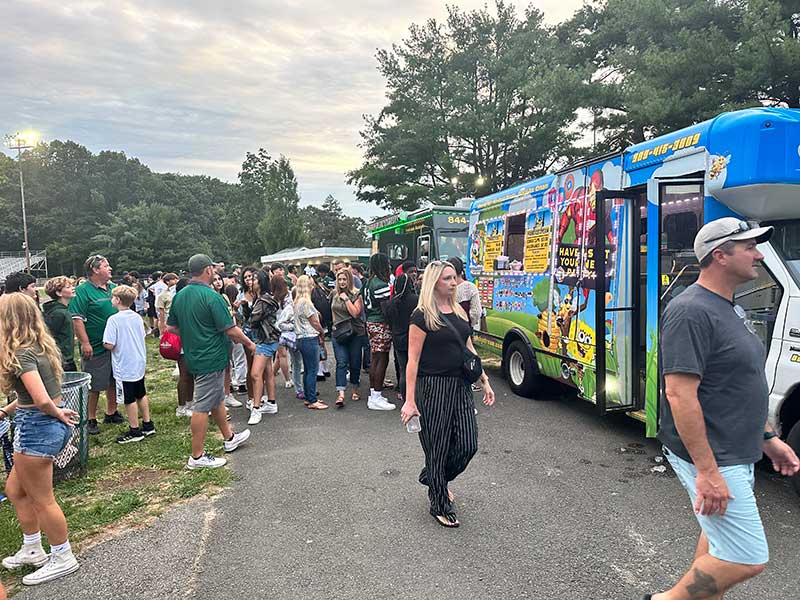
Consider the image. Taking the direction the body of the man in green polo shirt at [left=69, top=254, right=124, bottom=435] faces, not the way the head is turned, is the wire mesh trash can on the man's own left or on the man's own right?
on the man's own right

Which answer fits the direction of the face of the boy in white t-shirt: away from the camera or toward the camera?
away from the camera

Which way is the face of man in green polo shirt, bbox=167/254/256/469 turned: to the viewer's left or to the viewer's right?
to the viewer's right

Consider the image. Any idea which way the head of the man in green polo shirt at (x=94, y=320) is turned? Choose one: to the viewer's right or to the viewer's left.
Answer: to the viewer's right

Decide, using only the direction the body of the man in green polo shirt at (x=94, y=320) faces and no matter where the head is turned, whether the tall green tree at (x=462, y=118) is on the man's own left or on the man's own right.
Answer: on the man's own left

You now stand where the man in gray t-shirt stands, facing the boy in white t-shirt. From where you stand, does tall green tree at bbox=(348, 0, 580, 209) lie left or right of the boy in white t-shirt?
right

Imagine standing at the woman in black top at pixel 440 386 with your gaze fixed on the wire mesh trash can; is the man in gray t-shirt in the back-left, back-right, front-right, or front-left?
back-left

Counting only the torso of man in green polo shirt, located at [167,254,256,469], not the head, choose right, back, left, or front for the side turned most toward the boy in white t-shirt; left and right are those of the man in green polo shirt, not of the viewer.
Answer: left

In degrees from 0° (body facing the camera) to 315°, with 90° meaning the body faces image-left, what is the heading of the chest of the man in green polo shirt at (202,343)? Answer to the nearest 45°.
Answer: approximately 225°

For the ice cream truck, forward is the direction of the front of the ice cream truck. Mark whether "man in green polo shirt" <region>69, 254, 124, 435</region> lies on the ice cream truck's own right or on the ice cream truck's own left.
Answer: on the ice cream truck's own right
